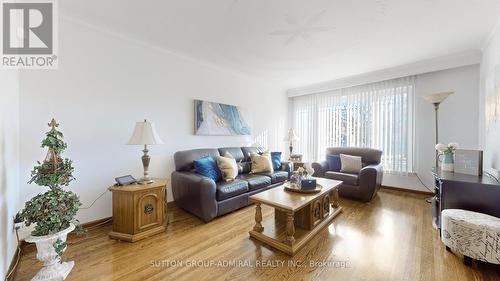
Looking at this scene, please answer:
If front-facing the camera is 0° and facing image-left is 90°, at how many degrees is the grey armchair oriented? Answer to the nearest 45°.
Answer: approximately 45°

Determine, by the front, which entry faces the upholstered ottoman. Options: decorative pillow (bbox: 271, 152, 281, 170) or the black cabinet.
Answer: the decorative pillow

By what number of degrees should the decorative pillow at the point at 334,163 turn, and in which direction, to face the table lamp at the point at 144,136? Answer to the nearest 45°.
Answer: approximately 45° to its right

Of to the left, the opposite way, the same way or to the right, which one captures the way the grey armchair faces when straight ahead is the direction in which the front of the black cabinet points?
to the left

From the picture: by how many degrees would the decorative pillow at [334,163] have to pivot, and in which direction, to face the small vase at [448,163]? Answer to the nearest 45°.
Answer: approximately 45° to its left

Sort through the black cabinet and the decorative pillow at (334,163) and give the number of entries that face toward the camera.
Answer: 1

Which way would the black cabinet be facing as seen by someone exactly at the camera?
facing to the left of the viewer

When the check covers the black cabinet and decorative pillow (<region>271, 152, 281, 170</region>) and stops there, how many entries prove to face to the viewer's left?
1

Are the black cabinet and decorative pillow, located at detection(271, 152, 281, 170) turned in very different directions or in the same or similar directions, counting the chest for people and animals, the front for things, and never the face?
very different directions
